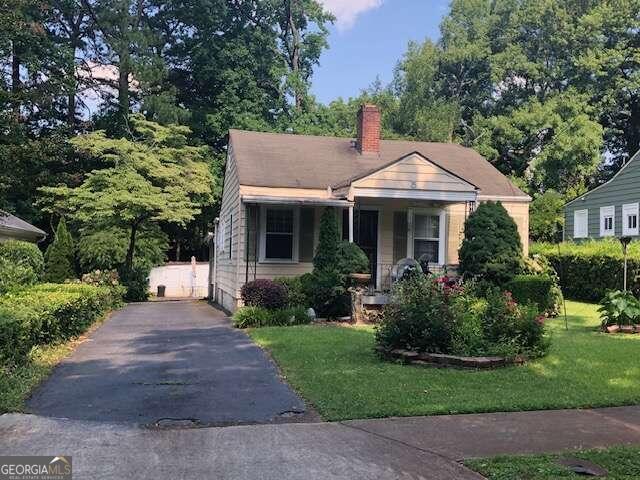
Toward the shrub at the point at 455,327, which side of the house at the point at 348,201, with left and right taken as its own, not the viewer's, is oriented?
front

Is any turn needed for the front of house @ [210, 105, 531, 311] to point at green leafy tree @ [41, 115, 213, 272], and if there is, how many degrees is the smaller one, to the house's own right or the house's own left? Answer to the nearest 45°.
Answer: approximately 135° to the house's own right

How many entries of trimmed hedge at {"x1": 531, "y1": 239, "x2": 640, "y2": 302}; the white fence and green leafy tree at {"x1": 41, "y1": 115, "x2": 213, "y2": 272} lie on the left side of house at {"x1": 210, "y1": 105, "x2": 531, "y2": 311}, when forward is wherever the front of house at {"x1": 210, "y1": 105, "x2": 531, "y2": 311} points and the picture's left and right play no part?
1

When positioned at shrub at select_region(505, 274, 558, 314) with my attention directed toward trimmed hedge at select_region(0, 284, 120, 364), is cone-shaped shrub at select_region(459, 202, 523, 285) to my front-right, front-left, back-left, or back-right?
front-right

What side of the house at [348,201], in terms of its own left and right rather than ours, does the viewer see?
front

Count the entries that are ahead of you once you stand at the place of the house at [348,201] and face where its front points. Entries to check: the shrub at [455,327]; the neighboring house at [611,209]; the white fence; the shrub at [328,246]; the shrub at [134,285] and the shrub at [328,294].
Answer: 3

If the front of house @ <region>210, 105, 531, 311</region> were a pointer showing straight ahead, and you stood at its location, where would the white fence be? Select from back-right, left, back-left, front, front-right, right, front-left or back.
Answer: back-right

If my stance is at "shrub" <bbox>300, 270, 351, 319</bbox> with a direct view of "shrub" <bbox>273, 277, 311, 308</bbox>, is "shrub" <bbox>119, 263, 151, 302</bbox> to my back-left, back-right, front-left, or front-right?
front-right

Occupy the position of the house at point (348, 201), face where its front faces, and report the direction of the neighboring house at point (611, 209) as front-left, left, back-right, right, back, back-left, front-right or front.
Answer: back-left

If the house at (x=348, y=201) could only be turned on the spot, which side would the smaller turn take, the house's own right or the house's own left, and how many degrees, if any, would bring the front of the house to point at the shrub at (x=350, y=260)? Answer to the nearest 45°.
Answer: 0° — it already faces it

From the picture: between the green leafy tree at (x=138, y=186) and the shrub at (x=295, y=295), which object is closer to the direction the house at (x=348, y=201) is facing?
the shrub

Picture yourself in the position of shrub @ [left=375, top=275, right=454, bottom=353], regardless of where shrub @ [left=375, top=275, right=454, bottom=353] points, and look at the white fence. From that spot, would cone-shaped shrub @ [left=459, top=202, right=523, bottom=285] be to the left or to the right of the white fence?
right

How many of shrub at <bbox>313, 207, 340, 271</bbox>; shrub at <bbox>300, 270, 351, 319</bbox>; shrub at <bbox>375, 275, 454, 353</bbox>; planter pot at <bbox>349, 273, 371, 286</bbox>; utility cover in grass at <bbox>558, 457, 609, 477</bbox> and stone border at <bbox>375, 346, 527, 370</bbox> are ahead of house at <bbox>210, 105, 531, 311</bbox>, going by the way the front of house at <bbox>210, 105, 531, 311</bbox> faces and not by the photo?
6

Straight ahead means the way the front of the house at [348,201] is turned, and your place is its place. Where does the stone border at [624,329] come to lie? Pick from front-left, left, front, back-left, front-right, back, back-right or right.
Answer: front-left

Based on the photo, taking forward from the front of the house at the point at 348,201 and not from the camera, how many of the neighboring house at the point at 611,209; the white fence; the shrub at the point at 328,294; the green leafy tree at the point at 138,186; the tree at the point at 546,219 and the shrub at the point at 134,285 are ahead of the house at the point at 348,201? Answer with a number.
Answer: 1

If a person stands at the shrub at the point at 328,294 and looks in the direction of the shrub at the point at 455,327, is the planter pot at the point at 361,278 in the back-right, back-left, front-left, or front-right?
front-left

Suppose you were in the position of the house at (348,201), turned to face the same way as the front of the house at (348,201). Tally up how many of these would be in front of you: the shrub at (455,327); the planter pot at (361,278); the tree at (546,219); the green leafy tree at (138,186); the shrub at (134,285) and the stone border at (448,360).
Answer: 3

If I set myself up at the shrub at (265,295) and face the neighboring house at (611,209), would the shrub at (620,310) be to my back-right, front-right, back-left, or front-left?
front-right
